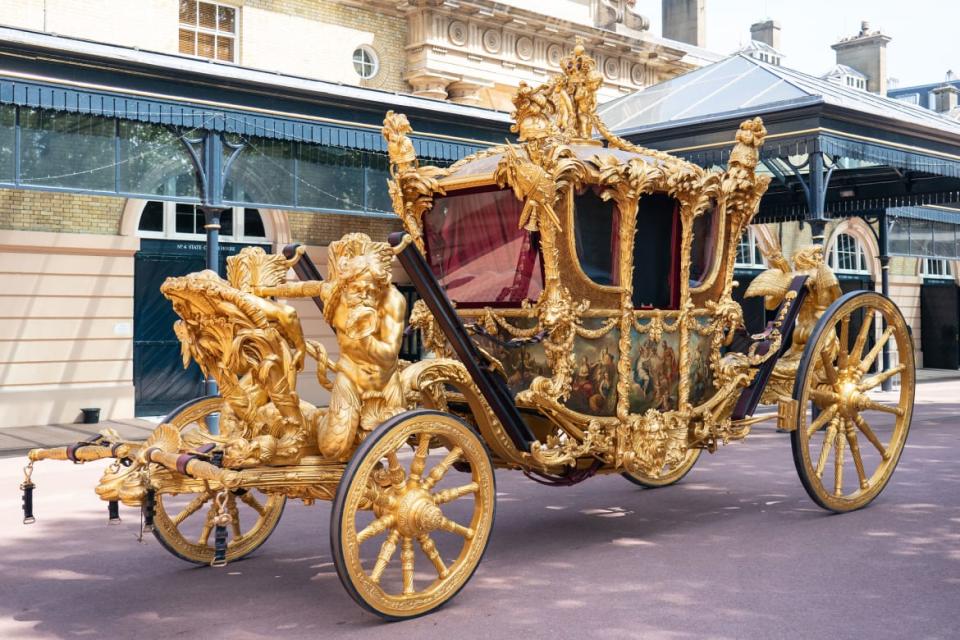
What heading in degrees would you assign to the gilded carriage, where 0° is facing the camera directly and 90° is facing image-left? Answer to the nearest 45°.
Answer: approximately 45°
